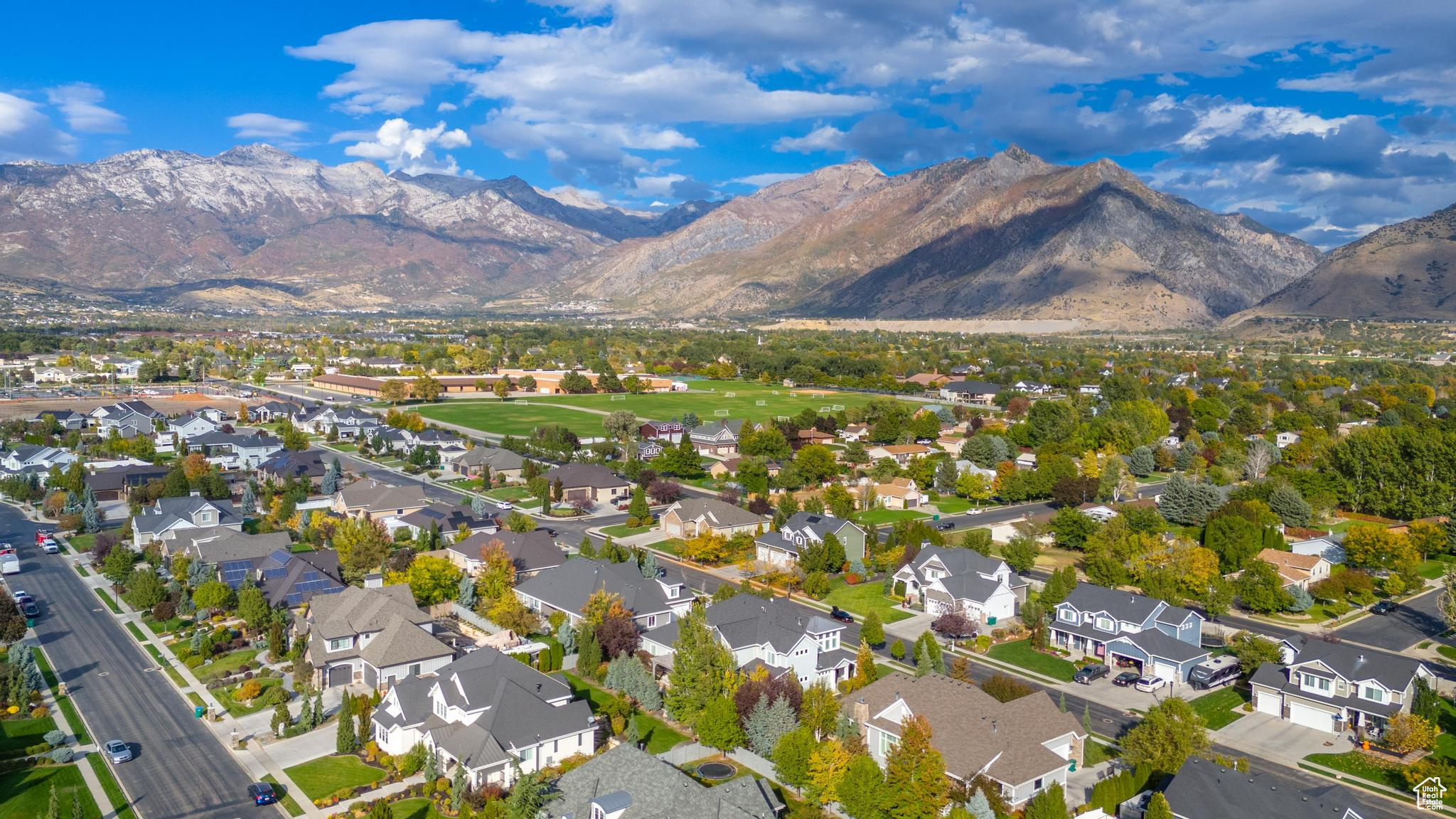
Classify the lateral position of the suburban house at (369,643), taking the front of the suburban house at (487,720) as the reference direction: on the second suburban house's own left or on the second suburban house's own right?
on the second suburban house's own right

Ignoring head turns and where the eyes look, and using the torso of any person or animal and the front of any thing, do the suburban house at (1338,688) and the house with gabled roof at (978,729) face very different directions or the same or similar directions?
very different directions

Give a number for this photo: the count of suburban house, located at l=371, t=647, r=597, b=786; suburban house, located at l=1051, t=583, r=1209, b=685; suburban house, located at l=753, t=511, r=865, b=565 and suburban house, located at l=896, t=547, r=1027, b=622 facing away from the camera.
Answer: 0

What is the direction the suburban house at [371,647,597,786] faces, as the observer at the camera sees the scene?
facing the viewer and to the left of the viewer

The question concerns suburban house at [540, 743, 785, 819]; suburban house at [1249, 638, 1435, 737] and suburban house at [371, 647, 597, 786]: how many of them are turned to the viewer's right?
0

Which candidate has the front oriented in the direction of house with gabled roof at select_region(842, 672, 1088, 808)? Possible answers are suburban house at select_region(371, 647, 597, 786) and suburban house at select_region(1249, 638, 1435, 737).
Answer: suburban house at select_region(1249, 638, 1435, 737)

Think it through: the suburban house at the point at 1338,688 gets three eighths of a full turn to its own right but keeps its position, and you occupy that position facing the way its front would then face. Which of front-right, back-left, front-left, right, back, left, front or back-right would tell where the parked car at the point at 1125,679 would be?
left

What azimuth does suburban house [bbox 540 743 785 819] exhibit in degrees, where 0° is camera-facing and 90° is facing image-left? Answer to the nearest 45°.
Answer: approximately 45°

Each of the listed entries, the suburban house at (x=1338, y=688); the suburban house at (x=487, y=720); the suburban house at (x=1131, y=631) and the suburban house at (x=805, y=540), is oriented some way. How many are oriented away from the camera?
0

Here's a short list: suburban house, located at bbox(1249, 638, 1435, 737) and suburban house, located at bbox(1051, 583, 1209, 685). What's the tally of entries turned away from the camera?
0

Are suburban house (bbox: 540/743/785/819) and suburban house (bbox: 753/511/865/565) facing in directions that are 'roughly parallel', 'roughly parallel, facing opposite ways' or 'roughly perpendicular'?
roughly parallel

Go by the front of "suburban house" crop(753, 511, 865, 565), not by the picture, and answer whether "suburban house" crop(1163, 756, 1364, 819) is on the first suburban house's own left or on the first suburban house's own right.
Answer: on the first suburban house's own left

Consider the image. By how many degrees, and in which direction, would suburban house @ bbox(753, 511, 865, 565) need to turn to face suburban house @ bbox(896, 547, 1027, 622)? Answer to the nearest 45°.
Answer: approximately 90° to its left

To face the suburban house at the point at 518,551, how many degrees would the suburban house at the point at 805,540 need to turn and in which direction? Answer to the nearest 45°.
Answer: approximately 45° to its right

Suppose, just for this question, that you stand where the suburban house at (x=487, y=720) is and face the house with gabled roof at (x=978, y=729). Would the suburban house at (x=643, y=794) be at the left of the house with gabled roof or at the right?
right
